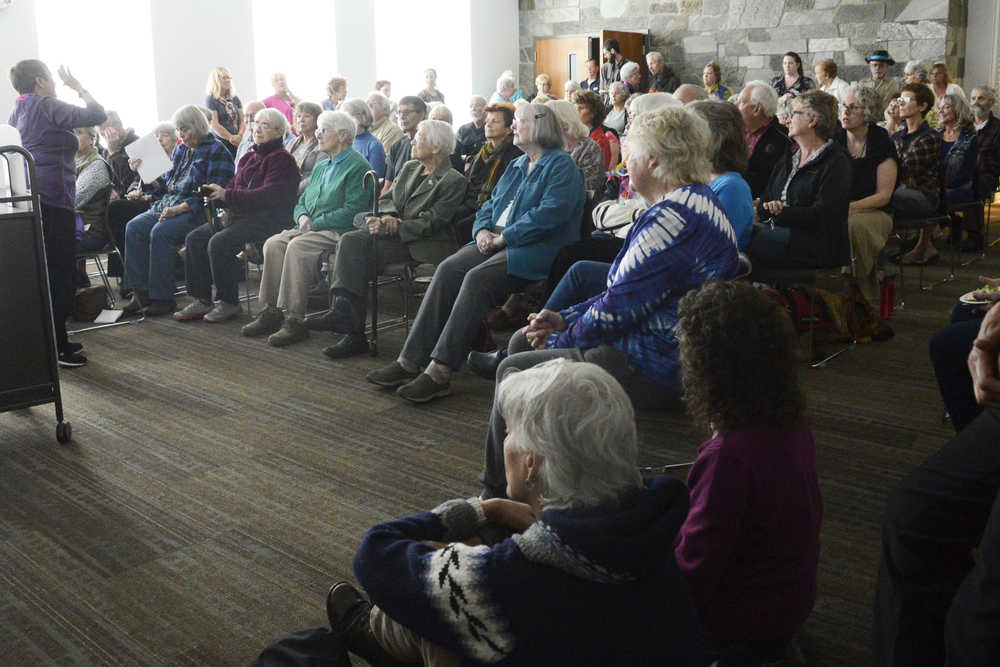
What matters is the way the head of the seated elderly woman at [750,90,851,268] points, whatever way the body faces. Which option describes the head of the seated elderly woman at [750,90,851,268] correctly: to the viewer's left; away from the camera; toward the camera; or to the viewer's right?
to the viewer's left

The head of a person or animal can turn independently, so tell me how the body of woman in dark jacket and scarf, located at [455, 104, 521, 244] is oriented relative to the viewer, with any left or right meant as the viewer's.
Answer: facing the viewer and to the left of the viewer

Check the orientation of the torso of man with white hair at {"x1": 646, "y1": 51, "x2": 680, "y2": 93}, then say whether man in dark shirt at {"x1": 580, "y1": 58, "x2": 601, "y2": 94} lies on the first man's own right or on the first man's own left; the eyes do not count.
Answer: on the first man's own right

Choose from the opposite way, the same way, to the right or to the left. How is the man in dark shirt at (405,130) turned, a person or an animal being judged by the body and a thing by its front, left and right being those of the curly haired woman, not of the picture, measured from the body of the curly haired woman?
to the left

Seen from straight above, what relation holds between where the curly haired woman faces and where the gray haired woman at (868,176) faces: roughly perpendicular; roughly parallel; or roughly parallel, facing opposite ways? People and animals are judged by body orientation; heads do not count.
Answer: roughly perpendicular

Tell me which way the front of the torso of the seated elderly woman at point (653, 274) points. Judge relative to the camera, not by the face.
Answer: to the viewer's left

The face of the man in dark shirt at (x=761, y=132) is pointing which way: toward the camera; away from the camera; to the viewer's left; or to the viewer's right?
to the viewer's left

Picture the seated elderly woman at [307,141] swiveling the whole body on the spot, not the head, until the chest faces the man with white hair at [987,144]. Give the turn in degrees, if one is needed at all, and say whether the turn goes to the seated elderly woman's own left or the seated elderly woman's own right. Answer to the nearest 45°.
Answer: approximately 135° to the seated elderly woman's own left

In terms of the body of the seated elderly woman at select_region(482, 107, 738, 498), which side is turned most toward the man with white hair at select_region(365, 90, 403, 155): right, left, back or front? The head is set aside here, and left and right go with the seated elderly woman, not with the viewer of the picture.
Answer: right

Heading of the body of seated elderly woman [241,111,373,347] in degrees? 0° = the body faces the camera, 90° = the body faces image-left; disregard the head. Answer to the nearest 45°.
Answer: approximately 45°

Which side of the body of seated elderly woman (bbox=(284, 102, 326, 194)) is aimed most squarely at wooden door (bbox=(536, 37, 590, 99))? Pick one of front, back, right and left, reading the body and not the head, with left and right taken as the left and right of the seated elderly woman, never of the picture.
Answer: back

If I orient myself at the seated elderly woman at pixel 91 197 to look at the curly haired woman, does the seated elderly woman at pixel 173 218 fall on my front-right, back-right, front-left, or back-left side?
front-left
